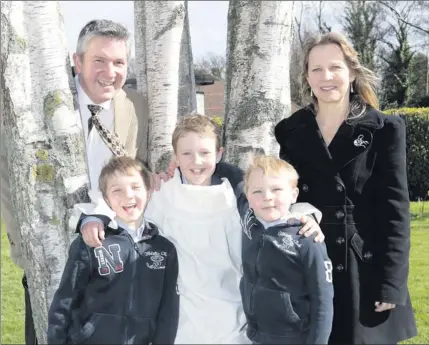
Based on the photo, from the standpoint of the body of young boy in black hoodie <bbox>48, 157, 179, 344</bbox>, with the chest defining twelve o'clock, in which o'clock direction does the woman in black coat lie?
The woman in black coat is roughly at 9 o'clock from the young boy in black hoodie.

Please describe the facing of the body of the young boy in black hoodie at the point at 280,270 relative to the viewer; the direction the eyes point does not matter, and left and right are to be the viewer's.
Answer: facing the viewer and to the left of the viewer

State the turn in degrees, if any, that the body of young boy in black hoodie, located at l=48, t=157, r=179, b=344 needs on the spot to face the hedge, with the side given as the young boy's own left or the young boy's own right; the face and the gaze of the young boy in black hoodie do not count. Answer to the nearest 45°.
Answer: approximately 135° to the young boy's own left

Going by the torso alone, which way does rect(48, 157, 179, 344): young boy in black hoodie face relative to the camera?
toward the camera

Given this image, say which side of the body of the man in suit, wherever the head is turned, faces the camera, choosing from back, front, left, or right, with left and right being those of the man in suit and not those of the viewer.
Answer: front

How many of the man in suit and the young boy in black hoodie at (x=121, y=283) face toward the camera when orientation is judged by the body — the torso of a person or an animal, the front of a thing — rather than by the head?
2
